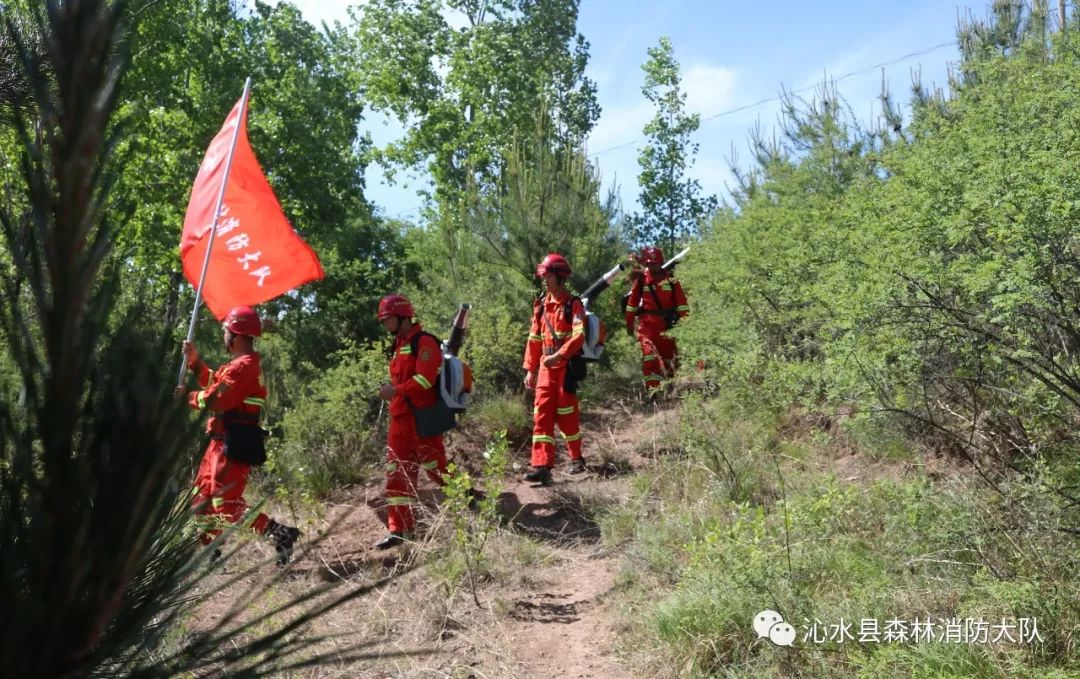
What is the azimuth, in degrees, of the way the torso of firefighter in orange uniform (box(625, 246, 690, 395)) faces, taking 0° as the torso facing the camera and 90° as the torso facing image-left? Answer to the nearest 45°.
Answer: approximately 0°

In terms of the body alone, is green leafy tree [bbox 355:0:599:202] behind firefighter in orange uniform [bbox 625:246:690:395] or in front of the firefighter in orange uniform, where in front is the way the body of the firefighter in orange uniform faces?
behind

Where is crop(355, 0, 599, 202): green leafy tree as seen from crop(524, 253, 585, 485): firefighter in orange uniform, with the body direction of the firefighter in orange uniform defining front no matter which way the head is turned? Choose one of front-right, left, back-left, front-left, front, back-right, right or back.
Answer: back-right

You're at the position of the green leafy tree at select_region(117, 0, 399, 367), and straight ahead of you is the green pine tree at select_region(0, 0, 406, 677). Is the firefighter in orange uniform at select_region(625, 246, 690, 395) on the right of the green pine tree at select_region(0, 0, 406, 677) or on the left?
left

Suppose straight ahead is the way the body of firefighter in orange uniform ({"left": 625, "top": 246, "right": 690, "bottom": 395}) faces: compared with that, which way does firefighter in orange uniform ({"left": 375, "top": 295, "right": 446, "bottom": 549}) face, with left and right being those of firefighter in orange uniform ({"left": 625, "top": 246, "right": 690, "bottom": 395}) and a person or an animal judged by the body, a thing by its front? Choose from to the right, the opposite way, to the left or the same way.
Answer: to the right

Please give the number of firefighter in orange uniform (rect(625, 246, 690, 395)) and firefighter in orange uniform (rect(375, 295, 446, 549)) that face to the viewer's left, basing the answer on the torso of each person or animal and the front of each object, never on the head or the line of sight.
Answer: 1

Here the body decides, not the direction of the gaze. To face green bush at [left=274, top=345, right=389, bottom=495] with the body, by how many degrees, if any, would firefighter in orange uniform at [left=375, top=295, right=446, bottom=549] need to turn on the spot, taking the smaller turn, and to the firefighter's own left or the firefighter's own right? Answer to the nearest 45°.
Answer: approximately 90° to the firefighter's own right

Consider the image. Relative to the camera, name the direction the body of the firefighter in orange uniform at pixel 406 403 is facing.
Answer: to the viewer's left

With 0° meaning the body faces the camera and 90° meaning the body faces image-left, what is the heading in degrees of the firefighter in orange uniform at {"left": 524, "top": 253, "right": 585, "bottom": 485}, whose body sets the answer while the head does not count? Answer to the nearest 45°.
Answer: approximately 45°

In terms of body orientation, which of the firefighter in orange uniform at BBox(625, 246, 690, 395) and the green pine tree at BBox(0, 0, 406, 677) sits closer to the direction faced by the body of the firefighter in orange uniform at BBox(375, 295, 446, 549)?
the green pine tree

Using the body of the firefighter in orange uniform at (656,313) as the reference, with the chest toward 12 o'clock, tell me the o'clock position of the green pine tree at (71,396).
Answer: The green pine tree is roughly at 12 o'clock from the firefighter in orange uniform.

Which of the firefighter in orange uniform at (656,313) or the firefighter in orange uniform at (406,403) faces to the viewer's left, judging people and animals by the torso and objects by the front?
the firefighter in orange uniform at (406,403)
